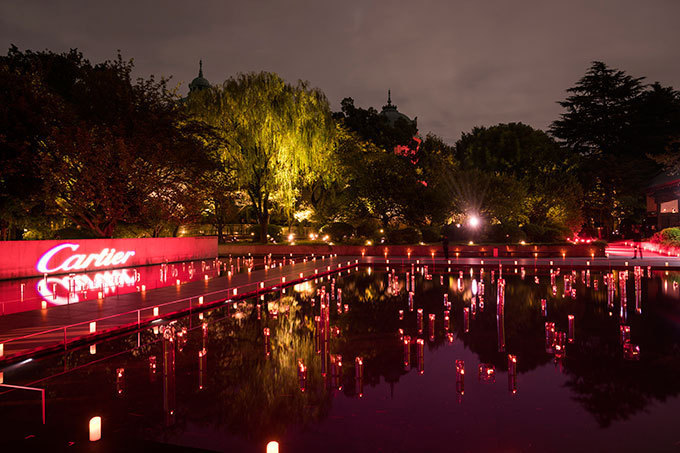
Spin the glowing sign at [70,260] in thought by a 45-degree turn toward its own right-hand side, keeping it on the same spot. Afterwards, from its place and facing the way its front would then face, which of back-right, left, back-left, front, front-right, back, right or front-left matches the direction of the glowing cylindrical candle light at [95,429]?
front

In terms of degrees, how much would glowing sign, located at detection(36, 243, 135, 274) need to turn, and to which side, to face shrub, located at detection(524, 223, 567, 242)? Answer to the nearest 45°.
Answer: approximately 45° to its left

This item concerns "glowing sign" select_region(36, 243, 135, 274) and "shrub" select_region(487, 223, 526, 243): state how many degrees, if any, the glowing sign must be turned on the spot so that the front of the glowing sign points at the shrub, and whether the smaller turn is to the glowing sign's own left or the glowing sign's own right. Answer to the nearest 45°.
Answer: approximately 45° to the glowing sign's own left

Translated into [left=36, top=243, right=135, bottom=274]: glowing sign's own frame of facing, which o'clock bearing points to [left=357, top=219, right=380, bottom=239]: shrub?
The shrub is roughly at 10 o'clock from the glowing sign.

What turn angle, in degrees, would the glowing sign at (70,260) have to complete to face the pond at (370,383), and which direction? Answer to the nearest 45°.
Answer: approximately 45° to its right

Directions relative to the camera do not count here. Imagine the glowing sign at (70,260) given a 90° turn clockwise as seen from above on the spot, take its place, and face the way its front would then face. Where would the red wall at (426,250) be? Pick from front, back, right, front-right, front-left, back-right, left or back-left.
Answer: back-left

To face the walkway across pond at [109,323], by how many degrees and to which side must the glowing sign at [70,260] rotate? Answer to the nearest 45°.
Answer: approximately 45° to its right

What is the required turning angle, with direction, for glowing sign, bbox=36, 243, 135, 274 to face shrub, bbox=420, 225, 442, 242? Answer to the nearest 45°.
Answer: approximately 45° to its left

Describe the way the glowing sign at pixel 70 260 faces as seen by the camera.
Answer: facing the viewer and to the right of the viewer

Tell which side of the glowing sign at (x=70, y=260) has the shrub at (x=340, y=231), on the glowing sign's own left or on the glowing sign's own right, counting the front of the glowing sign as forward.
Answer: on the glowing sign's own left
